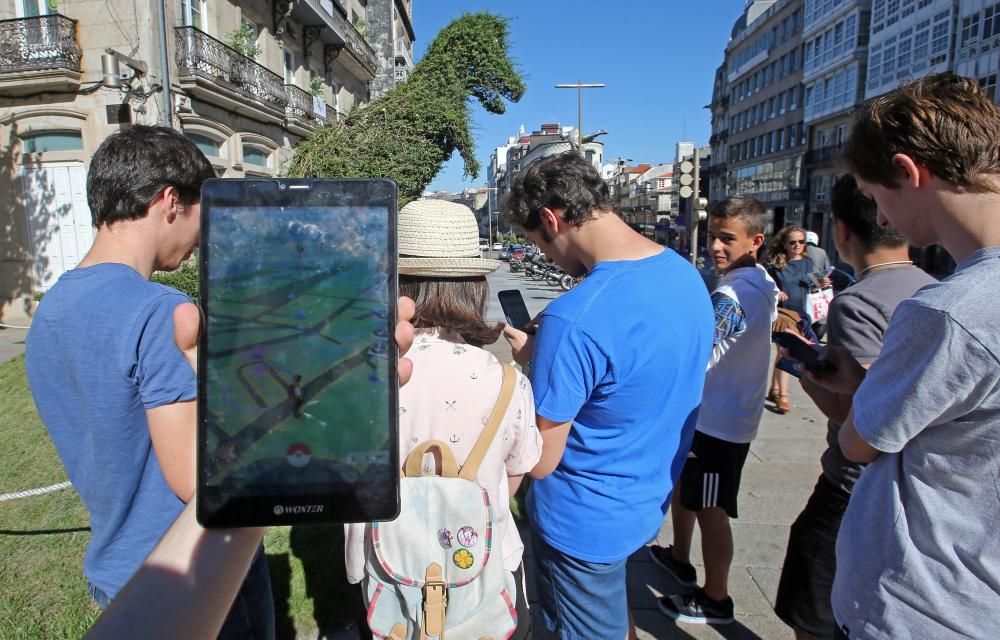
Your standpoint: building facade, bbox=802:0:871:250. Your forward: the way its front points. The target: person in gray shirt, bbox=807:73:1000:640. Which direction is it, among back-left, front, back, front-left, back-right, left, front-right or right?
front-left

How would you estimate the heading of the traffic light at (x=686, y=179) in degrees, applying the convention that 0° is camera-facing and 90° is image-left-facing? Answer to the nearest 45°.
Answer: approximately 0°

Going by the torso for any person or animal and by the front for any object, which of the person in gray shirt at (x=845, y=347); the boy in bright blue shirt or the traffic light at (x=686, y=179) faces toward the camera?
the traffic light

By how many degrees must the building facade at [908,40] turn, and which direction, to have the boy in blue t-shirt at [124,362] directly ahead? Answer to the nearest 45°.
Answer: approximately 45° to its left

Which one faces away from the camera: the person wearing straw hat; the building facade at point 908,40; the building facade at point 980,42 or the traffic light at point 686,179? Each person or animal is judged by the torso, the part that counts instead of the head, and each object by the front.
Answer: the person wearing straw hat

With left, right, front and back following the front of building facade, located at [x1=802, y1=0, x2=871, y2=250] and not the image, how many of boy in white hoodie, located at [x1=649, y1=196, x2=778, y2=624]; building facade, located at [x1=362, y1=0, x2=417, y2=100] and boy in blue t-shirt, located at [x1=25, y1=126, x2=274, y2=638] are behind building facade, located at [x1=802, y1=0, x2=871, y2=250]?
0

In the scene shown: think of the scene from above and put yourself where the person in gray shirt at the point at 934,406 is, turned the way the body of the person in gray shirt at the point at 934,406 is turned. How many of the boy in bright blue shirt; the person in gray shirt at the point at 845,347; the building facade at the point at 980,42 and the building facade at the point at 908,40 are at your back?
0

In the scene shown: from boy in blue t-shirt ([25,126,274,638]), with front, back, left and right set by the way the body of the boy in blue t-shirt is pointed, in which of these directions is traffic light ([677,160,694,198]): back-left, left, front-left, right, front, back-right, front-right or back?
front

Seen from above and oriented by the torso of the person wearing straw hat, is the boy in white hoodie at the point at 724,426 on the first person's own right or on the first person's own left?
on the first person's own right

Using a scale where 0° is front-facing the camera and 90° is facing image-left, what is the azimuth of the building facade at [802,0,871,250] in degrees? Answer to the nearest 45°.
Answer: approximately 45°

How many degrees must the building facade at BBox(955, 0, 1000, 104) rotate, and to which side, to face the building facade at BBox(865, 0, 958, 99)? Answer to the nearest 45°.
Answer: approximately 90° to its right

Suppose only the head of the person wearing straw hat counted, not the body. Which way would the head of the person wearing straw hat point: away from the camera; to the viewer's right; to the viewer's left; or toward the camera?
away from the camera

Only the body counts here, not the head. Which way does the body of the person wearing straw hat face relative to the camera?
away from the camera

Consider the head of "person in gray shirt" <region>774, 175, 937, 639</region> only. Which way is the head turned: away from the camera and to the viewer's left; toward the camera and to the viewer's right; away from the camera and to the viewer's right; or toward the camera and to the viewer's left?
away from the camera and to the viewer's left

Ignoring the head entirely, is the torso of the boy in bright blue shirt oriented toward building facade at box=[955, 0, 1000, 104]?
no

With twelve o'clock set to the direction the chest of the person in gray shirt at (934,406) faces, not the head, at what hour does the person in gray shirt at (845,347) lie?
the person in gray shirt at (845,347) is roughly at 1 o'clock from the person in gray shirt at (934,406).

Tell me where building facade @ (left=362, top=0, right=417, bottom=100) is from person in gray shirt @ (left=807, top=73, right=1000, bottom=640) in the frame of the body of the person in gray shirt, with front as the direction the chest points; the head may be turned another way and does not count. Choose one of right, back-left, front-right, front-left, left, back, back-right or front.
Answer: front
